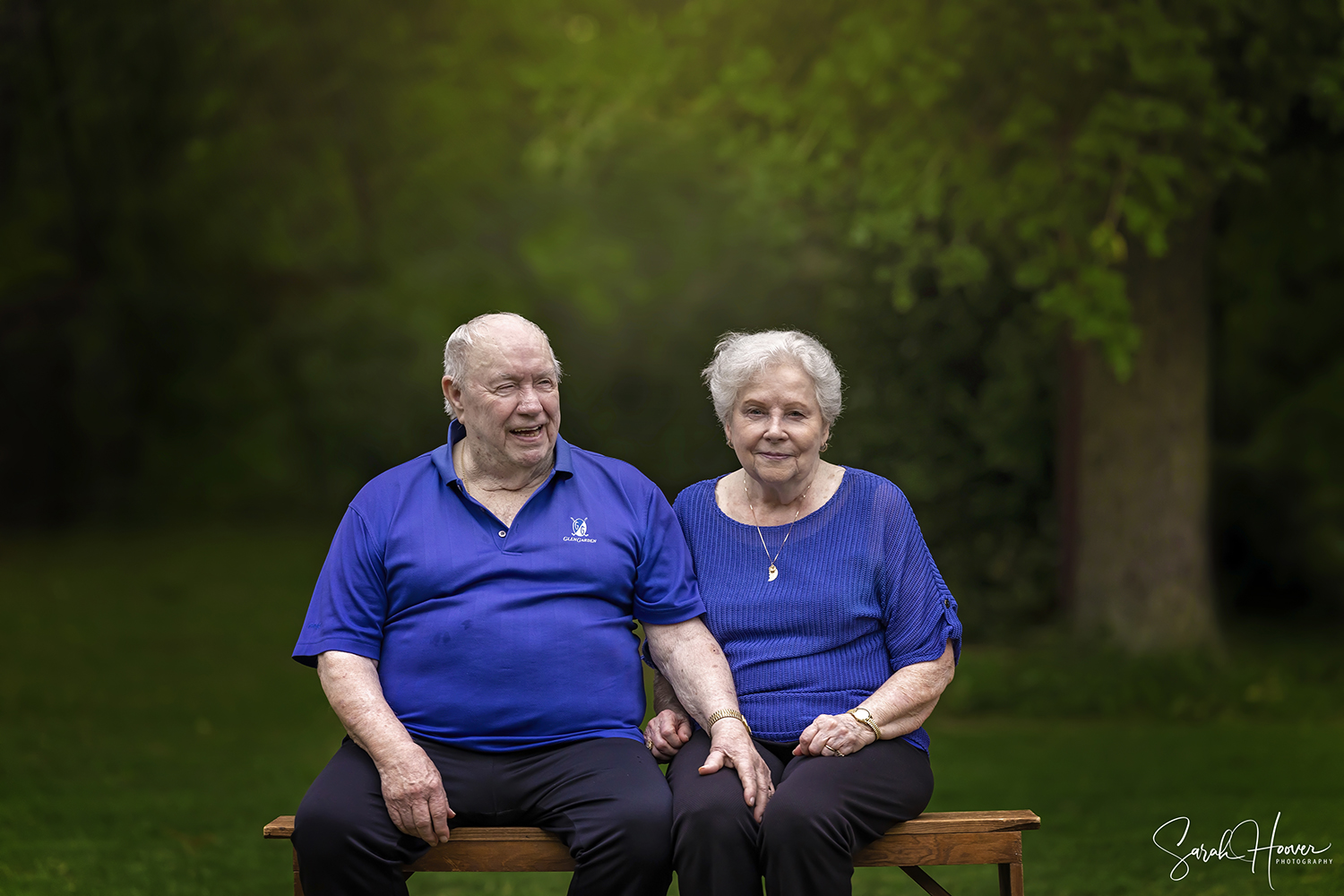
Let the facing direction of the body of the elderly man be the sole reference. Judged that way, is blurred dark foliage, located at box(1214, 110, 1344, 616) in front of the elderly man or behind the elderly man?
behind

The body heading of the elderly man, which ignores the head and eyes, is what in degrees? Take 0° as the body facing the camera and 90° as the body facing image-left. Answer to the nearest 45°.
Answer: approximately 0°

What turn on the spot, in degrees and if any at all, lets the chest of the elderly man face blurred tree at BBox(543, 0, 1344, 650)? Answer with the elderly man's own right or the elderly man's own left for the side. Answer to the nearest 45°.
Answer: approximately 135° to the elderly man's own left
